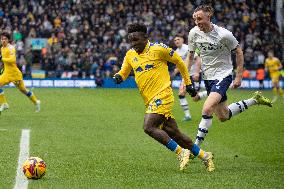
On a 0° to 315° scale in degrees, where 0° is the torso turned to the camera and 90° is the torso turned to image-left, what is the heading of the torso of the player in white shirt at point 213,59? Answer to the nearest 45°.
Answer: approximately 45°

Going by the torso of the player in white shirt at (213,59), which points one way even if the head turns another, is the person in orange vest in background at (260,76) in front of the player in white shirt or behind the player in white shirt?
behind

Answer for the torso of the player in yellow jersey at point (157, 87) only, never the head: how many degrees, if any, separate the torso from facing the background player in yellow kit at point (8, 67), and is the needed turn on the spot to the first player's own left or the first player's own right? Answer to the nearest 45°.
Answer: approximately 90° to the first player's own right

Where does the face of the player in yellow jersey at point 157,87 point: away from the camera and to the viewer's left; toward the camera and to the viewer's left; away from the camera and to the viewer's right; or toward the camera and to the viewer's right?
toward the camera and to the viewer's left
